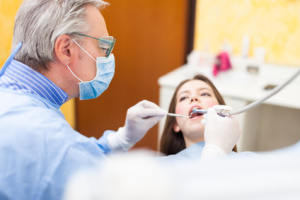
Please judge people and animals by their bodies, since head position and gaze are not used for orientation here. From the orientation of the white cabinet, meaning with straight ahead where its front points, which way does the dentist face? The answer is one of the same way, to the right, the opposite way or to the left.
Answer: to the left

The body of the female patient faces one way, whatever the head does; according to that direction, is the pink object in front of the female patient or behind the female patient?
behind

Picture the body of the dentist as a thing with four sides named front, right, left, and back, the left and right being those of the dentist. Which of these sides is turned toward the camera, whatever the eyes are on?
right

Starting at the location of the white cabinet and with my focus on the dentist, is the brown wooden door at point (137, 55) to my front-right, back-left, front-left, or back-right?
front-right

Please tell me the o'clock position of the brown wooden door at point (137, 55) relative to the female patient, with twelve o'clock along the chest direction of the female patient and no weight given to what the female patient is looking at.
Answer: The brown wooden door is roughly at 5 o'clock from the female patient.

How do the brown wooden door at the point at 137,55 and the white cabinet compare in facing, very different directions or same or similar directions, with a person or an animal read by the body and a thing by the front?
same or similar directions

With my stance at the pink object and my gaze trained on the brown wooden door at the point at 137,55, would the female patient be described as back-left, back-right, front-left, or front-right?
front-left

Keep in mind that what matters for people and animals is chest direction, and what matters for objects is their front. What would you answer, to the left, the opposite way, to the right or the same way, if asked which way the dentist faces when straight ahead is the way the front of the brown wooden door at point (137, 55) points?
to the left

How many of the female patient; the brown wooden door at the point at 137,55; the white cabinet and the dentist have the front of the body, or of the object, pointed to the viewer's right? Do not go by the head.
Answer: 1

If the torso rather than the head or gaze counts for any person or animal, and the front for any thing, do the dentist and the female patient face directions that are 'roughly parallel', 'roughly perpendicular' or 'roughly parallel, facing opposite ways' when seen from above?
roughly perpendicular

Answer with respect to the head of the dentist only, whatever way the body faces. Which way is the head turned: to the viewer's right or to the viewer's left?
to the viewer's right

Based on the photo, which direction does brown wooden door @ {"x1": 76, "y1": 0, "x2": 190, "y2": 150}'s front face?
toward the camera

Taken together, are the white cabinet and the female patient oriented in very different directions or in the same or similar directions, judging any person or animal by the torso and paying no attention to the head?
same or similar directions

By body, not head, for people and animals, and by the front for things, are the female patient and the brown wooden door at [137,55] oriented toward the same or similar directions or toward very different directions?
same or similar directions

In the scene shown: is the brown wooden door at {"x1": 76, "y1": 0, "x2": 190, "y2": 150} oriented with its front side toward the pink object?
no
